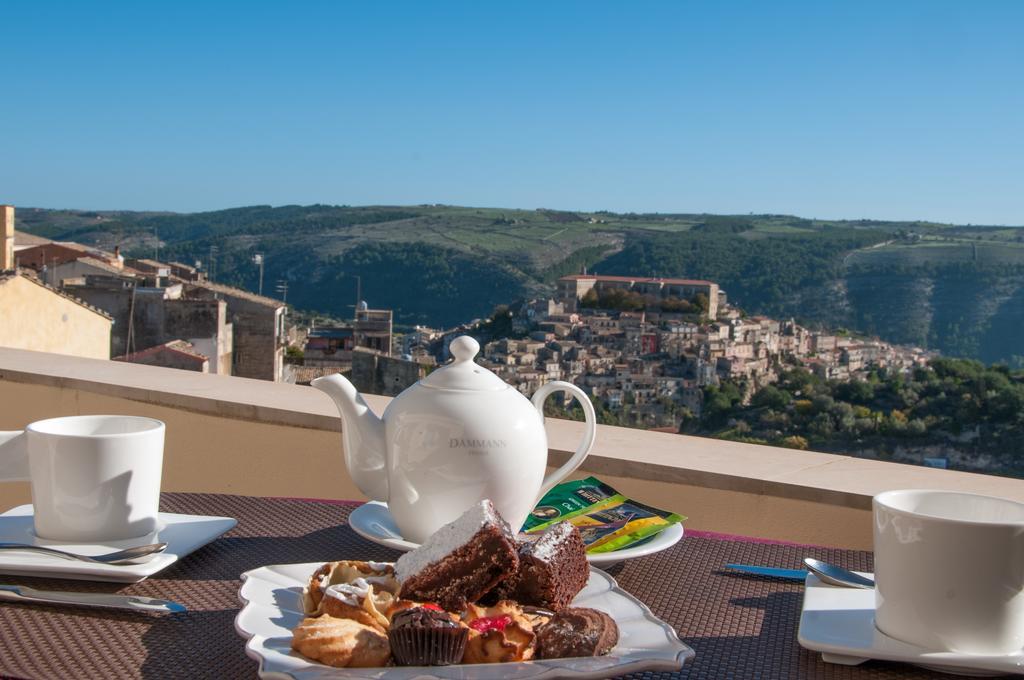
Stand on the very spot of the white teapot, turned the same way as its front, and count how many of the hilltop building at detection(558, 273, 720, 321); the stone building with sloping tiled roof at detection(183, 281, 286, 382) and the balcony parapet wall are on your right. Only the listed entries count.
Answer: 3

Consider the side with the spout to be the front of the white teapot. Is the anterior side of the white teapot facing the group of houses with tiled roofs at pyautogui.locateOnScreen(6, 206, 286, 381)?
no

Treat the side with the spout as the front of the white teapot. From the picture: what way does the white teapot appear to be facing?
to the viewer's left

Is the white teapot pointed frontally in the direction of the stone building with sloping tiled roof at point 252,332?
no

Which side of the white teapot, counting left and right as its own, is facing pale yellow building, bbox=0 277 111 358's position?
right

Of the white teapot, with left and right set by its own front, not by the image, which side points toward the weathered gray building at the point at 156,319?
right

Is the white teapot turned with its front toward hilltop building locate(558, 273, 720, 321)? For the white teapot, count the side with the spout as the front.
no

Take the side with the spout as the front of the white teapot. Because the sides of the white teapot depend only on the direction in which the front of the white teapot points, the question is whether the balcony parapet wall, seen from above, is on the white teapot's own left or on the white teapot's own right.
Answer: on the white teapot's own right
